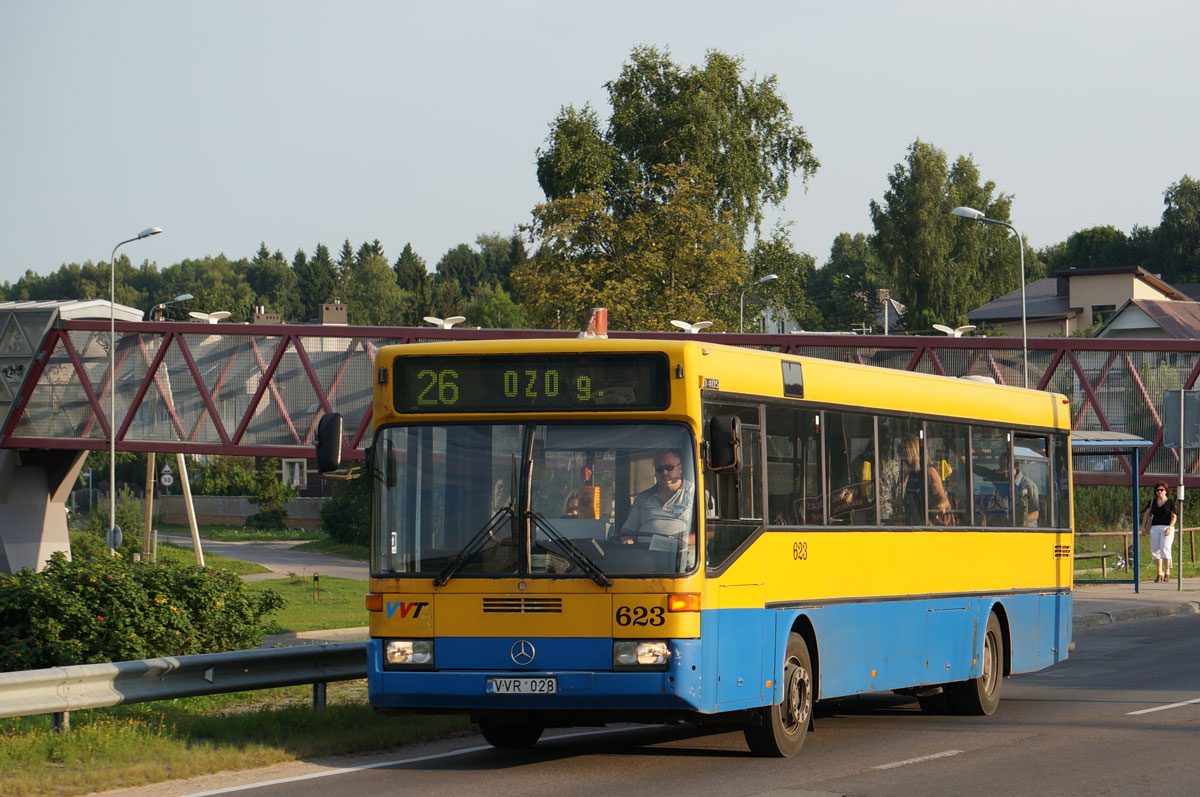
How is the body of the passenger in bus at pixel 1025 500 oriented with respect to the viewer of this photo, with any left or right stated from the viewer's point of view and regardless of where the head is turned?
facing the viewer and to the left of the viewer

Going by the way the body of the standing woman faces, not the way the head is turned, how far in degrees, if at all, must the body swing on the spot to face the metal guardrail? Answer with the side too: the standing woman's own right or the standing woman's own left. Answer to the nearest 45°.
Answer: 0° — they already face it

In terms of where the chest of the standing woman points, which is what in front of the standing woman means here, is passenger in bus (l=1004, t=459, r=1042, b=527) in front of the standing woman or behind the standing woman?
in front

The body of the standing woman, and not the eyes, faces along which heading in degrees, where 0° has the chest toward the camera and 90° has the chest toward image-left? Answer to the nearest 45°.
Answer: approximately 0°

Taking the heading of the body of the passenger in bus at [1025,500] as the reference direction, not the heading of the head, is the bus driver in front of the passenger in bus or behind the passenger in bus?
in front

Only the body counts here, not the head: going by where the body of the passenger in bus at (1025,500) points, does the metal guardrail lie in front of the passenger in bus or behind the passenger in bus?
in front

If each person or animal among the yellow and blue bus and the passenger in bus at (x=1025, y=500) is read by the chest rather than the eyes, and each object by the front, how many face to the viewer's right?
0

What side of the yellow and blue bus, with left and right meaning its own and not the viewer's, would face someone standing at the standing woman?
back
